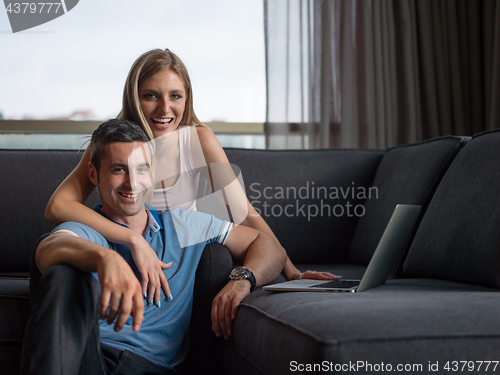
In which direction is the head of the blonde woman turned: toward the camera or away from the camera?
toward the camera

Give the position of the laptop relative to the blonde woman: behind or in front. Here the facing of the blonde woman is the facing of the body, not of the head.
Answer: in front

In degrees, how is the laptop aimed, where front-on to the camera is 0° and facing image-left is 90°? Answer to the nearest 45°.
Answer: approximately 90°

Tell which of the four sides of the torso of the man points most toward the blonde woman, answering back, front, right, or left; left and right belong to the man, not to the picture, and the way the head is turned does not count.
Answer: back

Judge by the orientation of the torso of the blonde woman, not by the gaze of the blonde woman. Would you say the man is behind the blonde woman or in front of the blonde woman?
in front

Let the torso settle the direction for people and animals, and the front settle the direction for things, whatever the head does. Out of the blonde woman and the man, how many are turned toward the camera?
2

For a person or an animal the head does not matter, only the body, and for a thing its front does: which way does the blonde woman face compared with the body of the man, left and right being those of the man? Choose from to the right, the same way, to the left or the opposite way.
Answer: the same way

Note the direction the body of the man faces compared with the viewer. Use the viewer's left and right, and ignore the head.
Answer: facing the viewer

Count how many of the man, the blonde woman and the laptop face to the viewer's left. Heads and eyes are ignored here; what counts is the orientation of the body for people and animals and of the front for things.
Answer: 1
